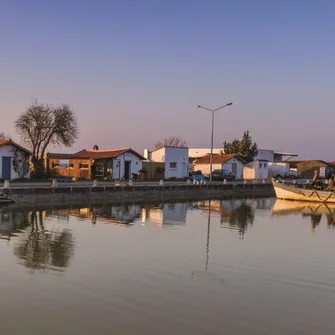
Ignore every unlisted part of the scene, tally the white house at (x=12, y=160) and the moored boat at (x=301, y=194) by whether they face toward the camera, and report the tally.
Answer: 1

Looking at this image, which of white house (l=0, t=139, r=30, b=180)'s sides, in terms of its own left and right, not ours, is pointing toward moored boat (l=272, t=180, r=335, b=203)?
left

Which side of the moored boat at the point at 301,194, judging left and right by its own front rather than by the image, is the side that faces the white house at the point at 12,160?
front

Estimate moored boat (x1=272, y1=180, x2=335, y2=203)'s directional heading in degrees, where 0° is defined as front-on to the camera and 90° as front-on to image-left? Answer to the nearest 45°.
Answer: approximately 90°

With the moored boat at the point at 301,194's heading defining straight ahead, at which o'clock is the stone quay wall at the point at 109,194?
The stone quay wall is roughly at 11 o'clock from the moored boat.

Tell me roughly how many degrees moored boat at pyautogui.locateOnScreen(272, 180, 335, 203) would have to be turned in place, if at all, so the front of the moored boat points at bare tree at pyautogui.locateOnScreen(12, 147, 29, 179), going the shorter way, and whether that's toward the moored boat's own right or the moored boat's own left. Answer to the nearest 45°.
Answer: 0° — it already faces it

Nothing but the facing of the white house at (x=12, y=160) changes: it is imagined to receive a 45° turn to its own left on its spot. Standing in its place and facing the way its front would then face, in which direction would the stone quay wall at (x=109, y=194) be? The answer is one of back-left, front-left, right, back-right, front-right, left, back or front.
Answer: front
